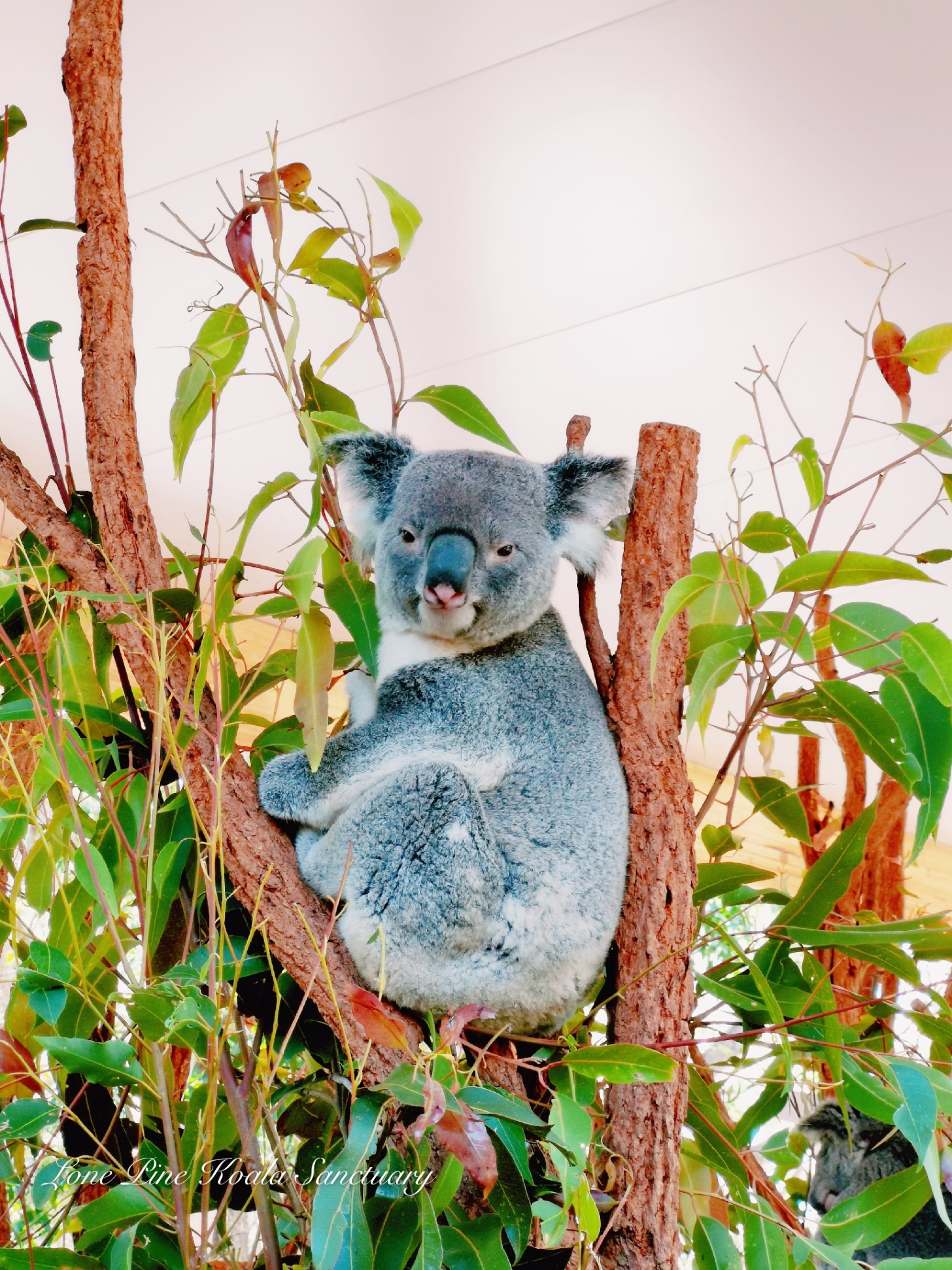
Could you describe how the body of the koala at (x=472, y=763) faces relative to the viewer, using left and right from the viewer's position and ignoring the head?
facing to the left of the viewer
